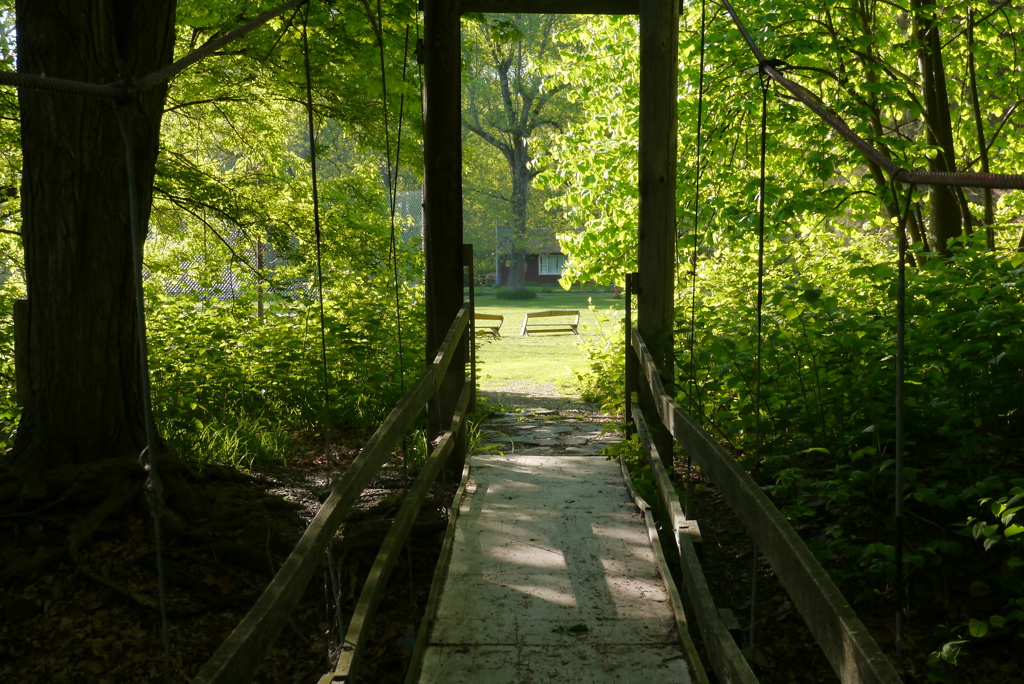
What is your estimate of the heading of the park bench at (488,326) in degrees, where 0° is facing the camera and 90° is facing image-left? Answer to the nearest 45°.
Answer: approximately 0°

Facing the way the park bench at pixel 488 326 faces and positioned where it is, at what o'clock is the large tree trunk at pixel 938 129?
The large tree trunk is roughly at 11 o'clock from the park bench.
